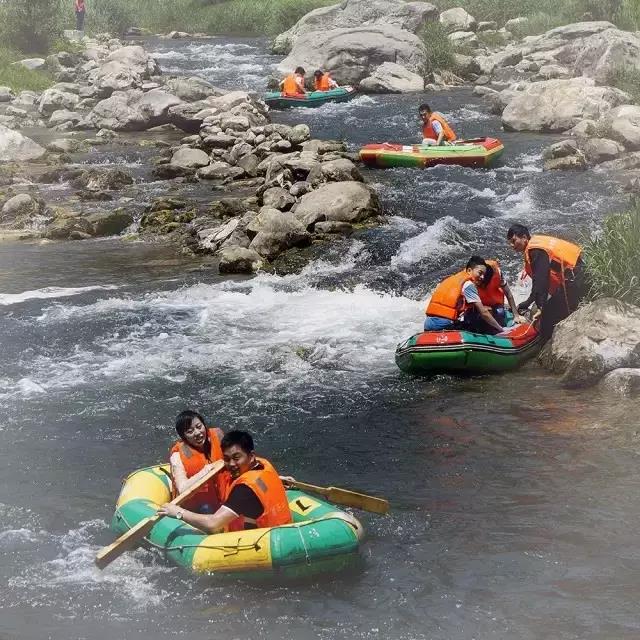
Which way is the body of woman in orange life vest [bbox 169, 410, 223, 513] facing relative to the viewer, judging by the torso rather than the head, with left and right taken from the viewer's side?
facing the viewer and to the right of the viewer

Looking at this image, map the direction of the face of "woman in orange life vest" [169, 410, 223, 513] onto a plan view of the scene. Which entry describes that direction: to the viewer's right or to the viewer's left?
to the viewer's right

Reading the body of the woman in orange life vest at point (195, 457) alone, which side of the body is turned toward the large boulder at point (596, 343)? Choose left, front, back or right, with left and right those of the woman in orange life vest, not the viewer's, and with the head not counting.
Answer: left

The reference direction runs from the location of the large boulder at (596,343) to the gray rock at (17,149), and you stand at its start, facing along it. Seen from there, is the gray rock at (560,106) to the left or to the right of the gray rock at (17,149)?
right
